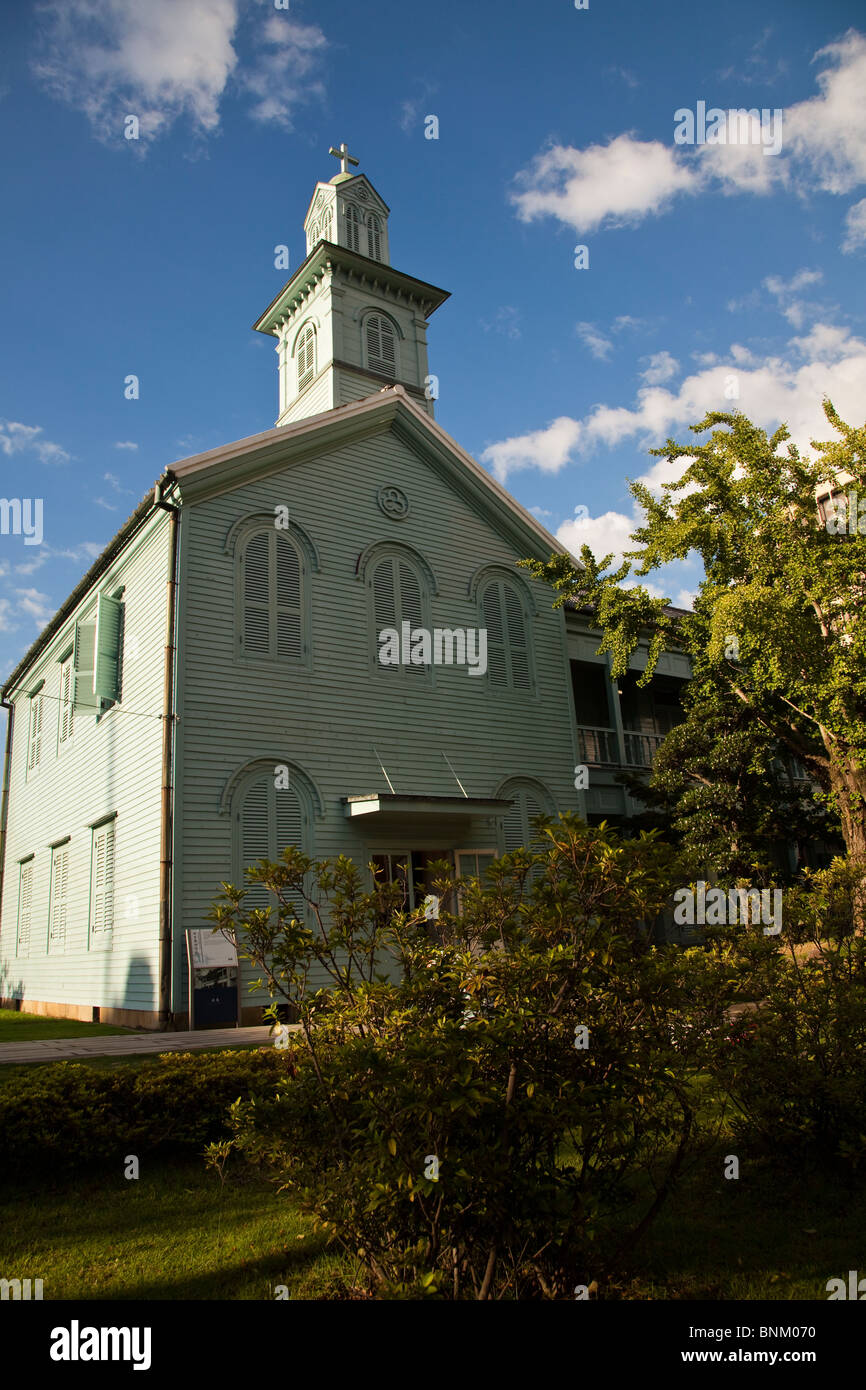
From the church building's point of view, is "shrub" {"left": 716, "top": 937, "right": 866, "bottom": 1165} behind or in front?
in front

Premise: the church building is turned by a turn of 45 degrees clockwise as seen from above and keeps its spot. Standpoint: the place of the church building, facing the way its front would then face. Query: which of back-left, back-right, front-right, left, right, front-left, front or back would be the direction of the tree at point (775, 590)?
left

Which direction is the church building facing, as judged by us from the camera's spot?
facing the viewer and to the right of the viewer

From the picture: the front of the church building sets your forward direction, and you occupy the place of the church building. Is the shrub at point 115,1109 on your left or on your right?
on your right

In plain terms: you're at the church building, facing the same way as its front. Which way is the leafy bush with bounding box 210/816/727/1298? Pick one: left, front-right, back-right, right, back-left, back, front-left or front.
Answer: front-right
